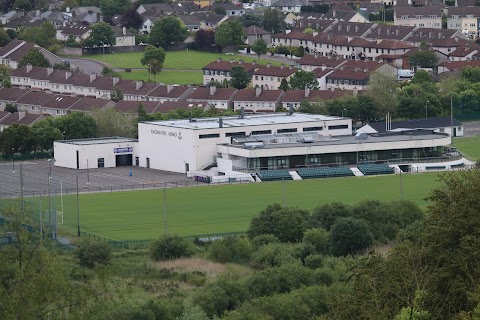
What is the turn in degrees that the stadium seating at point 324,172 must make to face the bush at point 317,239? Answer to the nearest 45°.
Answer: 0° — it already faces it

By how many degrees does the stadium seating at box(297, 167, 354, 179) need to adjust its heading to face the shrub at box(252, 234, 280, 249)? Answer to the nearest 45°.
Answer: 0° — it already faces it

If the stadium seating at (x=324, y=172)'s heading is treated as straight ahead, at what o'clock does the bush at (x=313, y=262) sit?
The bush is roughly at 12 o'clock from the stadium seating.

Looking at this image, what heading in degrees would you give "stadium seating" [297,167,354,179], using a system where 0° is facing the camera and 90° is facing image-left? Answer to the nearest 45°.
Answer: approximately 0°

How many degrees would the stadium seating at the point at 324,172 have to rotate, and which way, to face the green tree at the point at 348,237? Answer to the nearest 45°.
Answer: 0° — it already faces it
